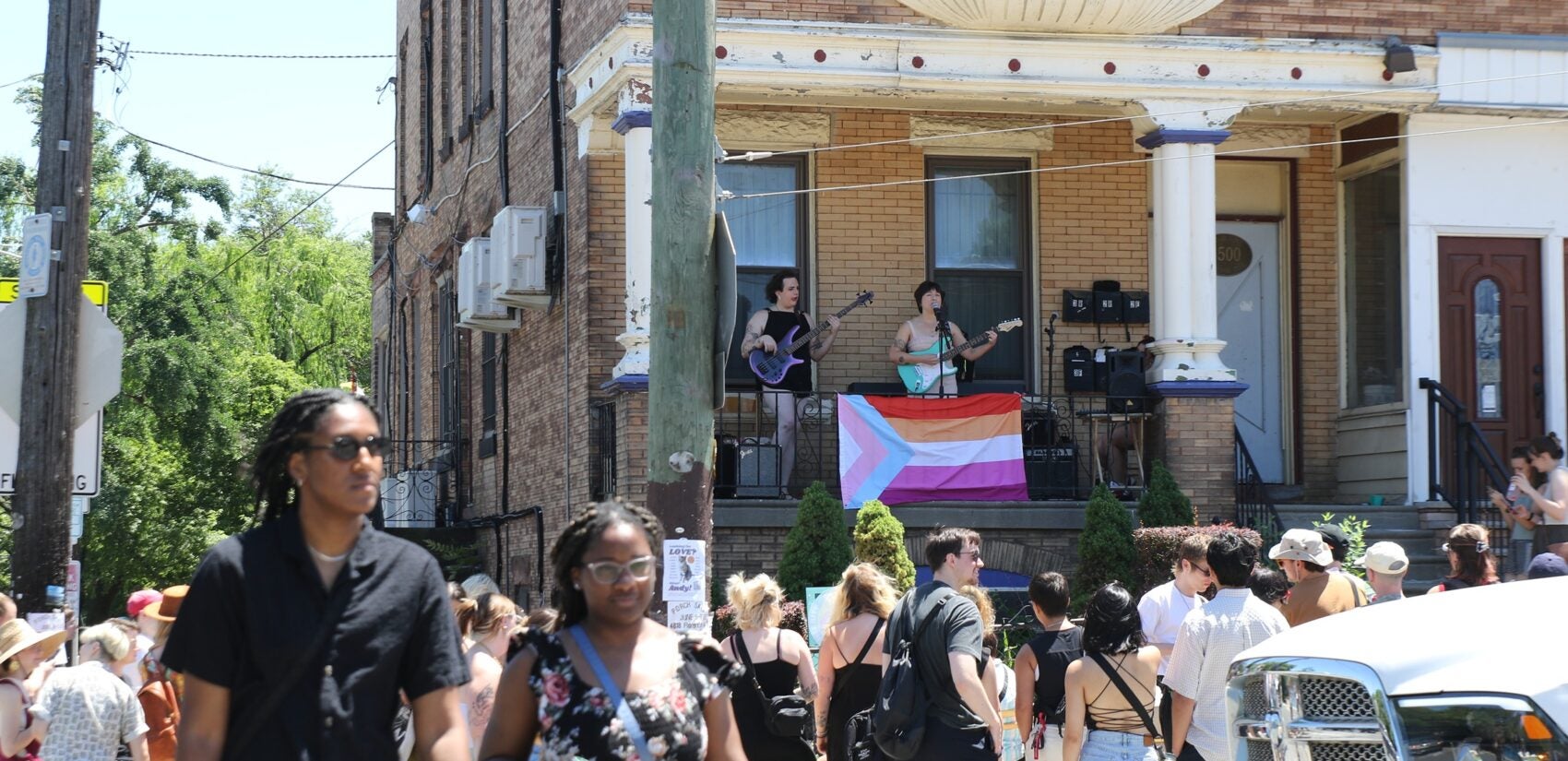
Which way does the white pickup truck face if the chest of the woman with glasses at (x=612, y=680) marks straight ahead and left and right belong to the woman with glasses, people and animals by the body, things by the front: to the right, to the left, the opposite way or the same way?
to the right

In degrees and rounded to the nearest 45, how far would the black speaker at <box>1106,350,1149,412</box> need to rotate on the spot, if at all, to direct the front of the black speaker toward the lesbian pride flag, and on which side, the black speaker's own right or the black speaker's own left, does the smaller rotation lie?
approximately 45° to the black speaker's own right

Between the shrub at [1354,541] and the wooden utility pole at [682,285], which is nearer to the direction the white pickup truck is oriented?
the wooden utility pole

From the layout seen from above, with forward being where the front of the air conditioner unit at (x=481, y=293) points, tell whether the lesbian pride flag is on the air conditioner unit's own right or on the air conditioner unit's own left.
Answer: on the air conditioner unit's own left

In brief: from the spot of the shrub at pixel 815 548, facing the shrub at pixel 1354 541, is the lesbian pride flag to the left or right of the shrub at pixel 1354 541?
left

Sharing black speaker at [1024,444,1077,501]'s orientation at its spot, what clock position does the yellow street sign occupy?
The yellow street sign is roughly at 2 o'clock from the black speaker.

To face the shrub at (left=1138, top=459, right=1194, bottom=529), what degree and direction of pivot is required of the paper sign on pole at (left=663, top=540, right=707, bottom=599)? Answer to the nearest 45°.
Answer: approximately 135° to its left
